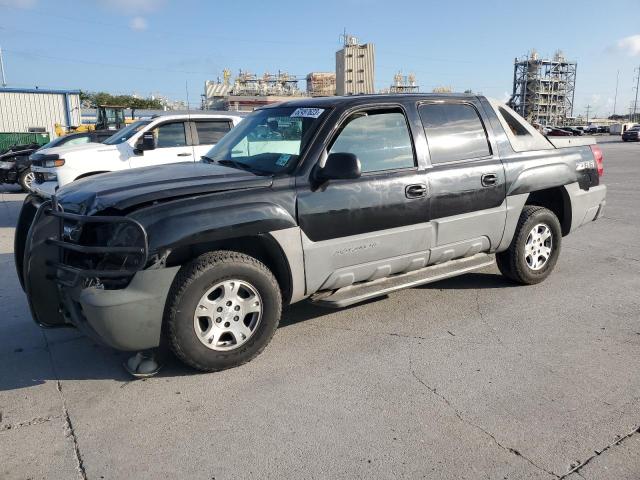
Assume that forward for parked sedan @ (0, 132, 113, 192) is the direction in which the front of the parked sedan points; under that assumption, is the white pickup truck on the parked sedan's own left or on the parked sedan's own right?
on the parked sedan's own left

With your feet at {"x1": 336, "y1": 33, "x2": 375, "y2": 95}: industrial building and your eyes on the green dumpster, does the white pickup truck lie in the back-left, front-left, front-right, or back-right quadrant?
front-left

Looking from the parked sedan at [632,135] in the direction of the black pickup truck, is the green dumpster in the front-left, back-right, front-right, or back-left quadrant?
front-right

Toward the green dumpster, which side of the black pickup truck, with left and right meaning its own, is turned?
right

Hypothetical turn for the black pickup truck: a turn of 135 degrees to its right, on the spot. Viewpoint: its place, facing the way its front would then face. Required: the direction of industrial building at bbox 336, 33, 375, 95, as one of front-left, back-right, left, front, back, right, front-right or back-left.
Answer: front

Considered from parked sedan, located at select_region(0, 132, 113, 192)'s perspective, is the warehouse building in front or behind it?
behind

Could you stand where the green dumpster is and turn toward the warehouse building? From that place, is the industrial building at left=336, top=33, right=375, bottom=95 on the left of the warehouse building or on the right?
right

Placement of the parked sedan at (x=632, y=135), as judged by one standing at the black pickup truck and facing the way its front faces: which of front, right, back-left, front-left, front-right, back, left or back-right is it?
back

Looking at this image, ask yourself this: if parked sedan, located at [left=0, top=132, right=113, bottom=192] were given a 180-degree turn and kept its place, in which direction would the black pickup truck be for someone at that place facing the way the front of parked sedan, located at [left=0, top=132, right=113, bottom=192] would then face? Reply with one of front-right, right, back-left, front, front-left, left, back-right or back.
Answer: back-right
